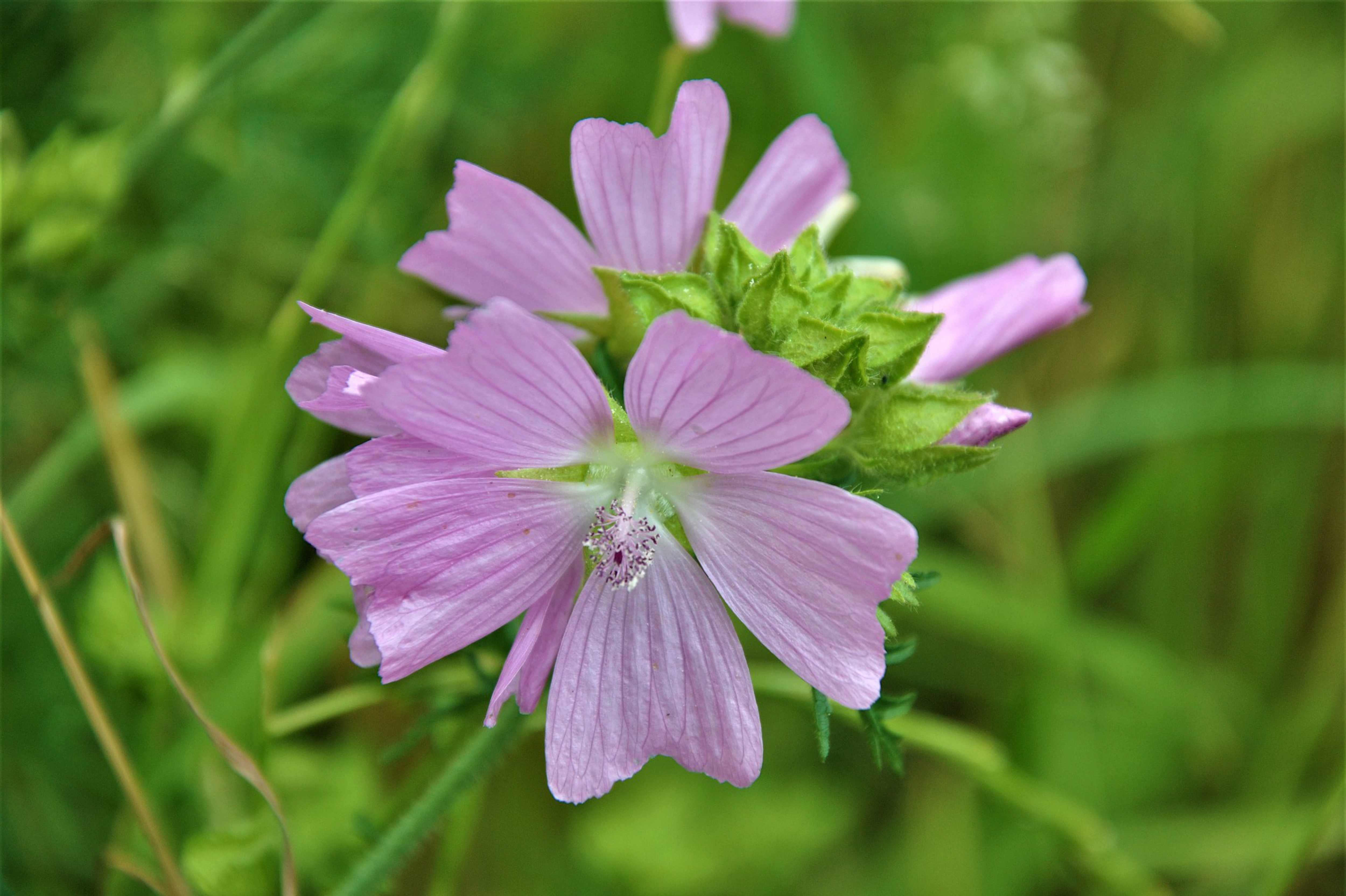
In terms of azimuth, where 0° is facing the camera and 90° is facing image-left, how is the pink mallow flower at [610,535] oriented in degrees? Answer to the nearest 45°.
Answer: approximately 0°

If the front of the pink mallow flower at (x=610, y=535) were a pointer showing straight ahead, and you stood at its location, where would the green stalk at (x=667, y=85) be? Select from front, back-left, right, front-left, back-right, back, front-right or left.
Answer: back

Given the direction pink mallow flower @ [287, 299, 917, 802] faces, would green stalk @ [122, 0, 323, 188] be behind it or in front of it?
behind

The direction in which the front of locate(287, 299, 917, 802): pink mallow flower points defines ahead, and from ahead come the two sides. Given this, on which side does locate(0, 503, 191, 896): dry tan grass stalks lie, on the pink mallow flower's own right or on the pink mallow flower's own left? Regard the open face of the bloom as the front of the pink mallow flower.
on the pink mallow flower's own right

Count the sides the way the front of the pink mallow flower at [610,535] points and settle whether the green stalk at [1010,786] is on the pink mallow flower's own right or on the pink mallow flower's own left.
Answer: on the pink mallow flower's own left

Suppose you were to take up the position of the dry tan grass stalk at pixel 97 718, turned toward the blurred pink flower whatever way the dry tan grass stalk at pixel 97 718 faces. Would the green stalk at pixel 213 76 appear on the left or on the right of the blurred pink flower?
left
